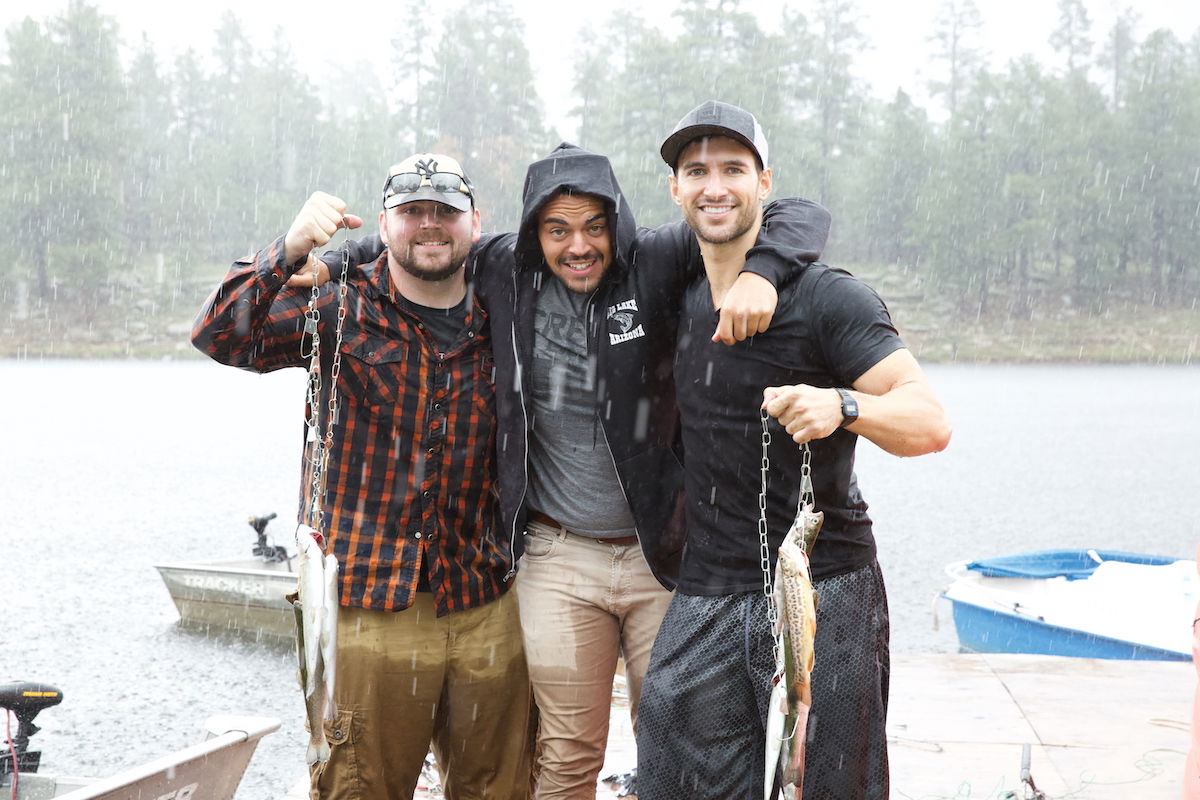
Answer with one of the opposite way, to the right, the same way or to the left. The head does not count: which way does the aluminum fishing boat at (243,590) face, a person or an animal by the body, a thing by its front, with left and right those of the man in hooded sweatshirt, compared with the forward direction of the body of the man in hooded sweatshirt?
to the right

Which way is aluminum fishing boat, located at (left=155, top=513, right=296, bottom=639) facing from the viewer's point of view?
to the viewer's left

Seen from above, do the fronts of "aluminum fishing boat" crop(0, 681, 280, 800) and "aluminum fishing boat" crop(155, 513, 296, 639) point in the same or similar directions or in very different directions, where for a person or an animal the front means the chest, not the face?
very different directions

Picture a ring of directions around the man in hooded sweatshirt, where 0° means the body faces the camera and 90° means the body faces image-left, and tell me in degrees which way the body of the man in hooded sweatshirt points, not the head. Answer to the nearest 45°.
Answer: approximately 0°

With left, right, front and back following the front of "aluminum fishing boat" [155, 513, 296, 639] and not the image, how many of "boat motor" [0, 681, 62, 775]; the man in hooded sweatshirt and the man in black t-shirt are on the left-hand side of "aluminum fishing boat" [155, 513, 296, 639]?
3

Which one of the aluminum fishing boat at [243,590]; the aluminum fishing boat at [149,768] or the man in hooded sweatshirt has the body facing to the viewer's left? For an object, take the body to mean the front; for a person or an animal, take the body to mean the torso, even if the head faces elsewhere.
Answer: the aluminum fishing boat at [243,590]

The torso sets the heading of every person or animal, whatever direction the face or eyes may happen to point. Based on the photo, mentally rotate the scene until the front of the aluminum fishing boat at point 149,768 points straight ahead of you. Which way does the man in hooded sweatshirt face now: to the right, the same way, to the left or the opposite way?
to the right

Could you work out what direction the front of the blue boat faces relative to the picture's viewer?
facing to the left of the viewer

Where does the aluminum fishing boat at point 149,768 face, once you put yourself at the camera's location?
facing to the right of the viewer
